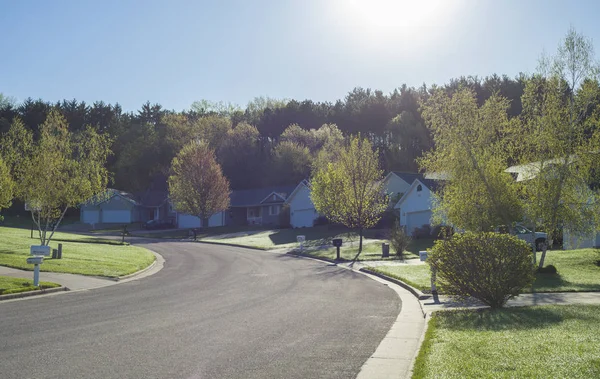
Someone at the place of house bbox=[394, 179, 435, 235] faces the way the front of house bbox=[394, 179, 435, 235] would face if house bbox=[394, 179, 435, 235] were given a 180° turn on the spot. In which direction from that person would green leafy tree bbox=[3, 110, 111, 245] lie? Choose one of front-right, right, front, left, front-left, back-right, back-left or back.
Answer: back

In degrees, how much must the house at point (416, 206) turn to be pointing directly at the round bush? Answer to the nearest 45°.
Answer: approximately 45° to its left
